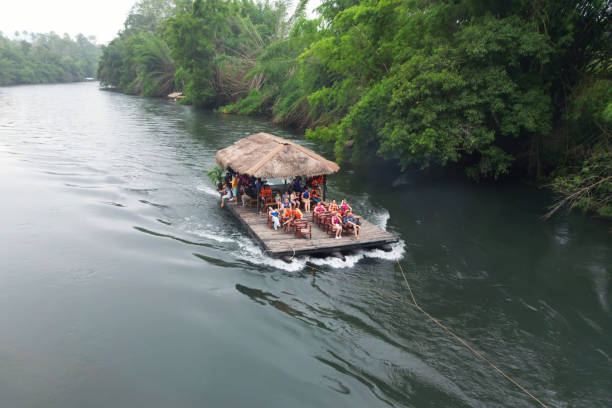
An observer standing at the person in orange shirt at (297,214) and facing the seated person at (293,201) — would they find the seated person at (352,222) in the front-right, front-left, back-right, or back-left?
back-right

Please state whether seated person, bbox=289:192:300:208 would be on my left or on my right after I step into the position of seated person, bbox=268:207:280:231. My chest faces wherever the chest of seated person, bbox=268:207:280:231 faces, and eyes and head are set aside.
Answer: on my left

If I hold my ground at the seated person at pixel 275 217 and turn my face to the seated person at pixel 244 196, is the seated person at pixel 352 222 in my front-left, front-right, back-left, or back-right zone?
back-right

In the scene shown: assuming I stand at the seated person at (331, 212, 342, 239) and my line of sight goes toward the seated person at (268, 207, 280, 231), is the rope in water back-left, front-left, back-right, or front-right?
back-left

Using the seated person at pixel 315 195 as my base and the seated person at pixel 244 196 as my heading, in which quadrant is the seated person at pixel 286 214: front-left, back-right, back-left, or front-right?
front-left

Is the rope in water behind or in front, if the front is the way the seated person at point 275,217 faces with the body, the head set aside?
in front

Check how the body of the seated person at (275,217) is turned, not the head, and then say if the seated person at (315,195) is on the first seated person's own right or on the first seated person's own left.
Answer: on the first seated person's own left

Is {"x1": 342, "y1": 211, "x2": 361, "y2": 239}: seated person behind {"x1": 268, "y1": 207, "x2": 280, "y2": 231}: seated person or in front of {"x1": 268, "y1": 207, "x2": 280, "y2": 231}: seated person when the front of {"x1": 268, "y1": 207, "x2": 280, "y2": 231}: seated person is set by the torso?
in front

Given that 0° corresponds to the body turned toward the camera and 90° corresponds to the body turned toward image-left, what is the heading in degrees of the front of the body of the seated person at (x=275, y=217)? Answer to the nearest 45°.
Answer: approximately 315°
